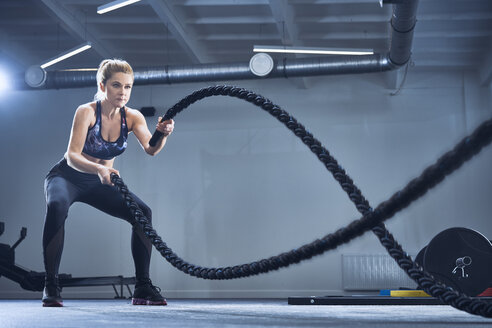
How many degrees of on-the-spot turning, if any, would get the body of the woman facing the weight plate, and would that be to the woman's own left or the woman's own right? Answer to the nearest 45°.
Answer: approximately 45° to the woman's own left

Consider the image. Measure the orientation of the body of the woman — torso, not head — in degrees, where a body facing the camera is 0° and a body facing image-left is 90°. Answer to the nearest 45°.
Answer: approximately 315°

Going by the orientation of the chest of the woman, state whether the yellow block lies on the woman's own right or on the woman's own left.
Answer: on the woman's own left

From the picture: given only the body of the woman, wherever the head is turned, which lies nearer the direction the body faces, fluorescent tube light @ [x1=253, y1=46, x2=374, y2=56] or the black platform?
the black platform

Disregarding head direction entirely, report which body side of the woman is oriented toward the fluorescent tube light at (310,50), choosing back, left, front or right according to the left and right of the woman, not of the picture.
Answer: left

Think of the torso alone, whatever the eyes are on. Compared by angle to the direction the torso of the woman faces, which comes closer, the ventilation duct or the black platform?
the black platform

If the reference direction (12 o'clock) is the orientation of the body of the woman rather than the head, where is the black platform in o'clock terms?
The black platform is roughly at 10 o'clock from the woman.
